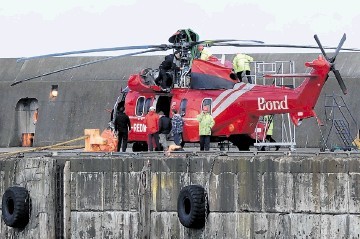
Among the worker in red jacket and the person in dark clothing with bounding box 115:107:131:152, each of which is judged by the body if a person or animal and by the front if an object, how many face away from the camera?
2

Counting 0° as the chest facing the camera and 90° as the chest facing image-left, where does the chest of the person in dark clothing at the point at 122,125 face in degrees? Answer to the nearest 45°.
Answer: approximately 180°

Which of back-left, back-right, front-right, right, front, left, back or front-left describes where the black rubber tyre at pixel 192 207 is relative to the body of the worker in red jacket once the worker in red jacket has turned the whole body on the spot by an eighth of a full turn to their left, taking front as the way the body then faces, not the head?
back-left

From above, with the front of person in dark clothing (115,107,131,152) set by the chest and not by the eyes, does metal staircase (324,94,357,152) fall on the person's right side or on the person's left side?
on the person's right side

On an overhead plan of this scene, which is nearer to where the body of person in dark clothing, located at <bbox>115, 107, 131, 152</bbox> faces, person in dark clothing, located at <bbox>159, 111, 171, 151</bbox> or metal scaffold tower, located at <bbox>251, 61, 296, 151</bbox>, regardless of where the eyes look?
the metal scaffold tower

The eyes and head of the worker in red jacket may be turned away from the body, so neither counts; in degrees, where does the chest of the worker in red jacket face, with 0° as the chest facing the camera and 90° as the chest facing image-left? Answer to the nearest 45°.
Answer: approximately 180°

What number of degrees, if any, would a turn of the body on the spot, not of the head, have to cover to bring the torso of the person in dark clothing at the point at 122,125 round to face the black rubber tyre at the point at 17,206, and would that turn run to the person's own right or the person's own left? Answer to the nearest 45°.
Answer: approximately 135° to the person's own left
